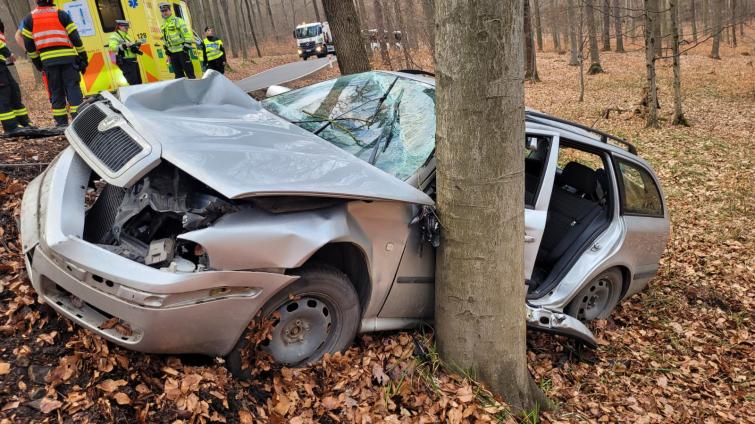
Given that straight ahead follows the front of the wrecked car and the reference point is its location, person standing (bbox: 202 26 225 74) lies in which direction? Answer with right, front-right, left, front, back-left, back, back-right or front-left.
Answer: back-right

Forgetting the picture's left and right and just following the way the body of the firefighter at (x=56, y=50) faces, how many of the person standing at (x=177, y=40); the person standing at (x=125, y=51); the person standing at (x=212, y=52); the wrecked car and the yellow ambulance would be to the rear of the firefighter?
1

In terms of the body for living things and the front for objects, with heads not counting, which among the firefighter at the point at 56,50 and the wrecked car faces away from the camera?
the firefighter

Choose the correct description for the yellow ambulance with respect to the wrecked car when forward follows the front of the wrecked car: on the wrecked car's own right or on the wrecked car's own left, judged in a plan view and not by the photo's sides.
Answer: on the wrecked car's own right

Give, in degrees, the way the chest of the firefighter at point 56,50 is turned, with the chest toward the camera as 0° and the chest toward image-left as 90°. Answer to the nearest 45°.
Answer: approximately 180°

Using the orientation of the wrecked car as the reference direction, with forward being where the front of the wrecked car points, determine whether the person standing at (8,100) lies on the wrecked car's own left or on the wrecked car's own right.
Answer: on the wrecked car's own right

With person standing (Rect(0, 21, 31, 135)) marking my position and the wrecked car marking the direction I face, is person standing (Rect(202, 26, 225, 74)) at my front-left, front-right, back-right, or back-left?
back-left

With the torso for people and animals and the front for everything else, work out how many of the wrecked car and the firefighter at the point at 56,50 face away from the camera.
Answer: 1
